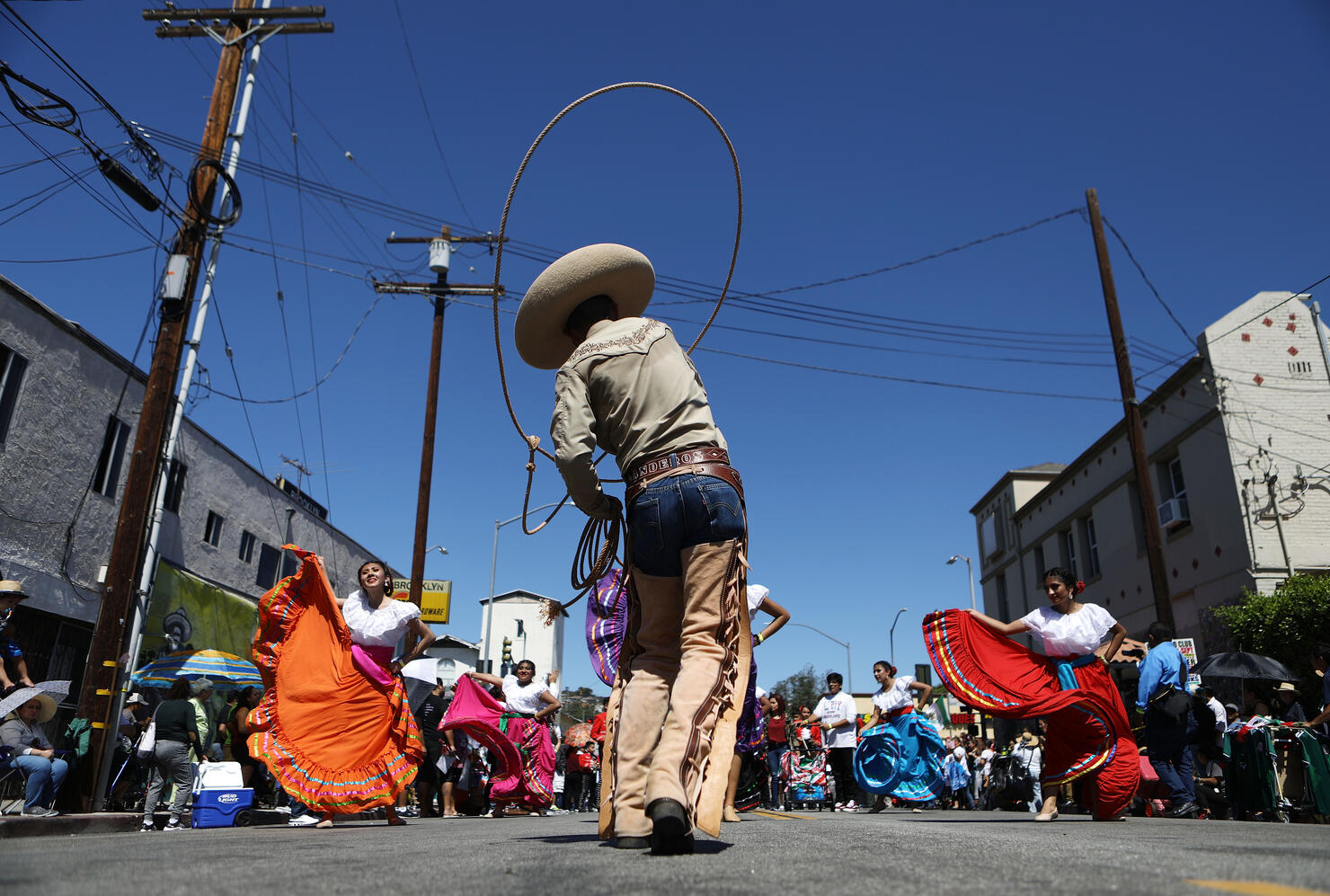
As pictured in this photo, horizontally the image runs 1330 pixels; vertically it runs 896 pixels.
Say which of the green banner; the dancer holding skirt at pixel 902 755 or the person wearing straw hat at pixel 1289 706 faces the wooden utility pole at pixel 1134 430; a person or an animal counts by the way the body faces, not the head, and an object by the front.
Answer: the green banner

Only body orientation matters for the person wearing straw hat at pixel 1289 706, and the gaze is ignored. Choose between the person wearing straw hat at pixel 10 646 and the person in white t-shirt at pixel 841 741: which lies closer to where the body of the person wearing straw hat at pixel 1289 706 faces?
the person wearing straw hat

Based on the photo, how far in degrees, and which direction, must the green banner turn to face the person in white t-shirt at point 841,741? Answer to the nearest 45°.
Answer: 0° — it already faces them

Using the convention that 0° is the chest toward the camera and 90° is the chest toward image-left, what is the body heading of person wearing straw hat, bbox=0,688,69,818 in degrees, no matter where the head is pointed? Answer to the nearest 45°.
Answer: approximately 315°

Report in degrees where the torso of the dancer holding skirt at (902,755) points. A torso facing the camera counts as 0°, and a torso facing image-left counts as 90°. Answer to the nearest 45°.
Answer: approximately 45°

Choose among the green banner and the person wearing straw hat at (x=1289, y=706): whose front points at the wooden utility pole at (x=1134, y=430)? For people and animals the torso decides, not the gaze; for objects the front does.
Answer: the green banner

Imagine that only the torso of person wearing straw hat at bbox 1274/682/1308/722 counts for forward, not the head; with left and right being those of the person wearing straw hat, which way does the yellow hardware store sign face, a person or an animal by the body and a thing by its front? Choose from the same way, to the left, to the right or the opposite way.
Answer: to the left

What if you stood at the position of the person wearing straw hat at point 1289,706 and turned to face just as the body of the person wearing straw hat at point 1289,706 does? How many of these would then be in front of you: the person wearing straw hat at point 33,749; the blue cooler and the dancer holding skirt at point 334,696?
3

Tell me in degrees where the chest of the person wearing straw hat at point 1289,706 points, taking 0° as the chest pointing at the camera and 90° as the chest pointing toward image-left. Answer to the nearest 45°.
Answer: approximately 45°
